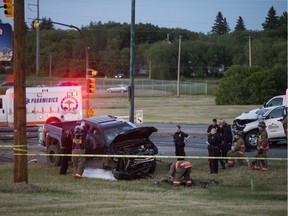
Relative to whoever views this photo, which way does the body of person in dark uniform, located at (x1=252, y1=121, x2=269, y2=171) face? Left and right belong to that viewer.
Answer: facing to the left of the viewer

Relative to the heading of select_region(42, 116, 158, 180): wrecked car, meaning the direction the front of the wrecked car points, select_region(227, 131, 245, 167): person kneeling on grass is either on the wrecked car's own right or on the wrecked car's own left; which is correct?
on the wrecked car's own left

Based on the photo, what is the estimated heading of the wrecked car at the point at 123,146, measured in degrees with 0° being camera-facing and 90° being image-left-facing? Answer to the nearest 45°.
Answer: approximately 315°

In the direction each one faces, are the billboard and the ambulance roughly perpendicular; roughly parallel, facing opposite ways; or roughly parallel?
roughly perpendicular

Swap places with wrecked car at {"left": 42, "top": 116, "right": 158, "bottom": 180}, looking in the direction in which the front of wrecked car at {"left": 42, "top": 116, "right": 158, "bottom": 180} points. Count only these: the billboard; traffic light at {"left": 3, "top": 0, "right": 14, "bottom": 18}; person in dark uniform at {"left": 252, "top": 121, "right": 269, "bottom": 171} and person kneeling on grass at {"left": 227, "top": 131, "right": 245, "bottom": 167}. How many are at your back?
2

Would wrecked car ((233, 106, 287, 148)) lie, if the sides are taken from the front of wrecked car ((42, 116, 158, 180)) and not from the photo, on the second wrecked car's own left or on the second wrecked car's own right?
on the second wrecked car's own left

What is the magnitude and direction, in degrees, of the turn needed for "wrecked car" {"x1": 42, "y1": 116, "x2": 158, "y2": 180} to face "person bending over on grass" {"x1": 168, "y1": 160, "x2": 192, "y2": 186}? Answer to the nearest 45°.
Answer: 0° — it already faces them

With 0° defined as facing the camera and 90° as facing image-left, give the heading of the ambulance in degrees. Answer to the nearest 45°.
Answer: approximately 90°
